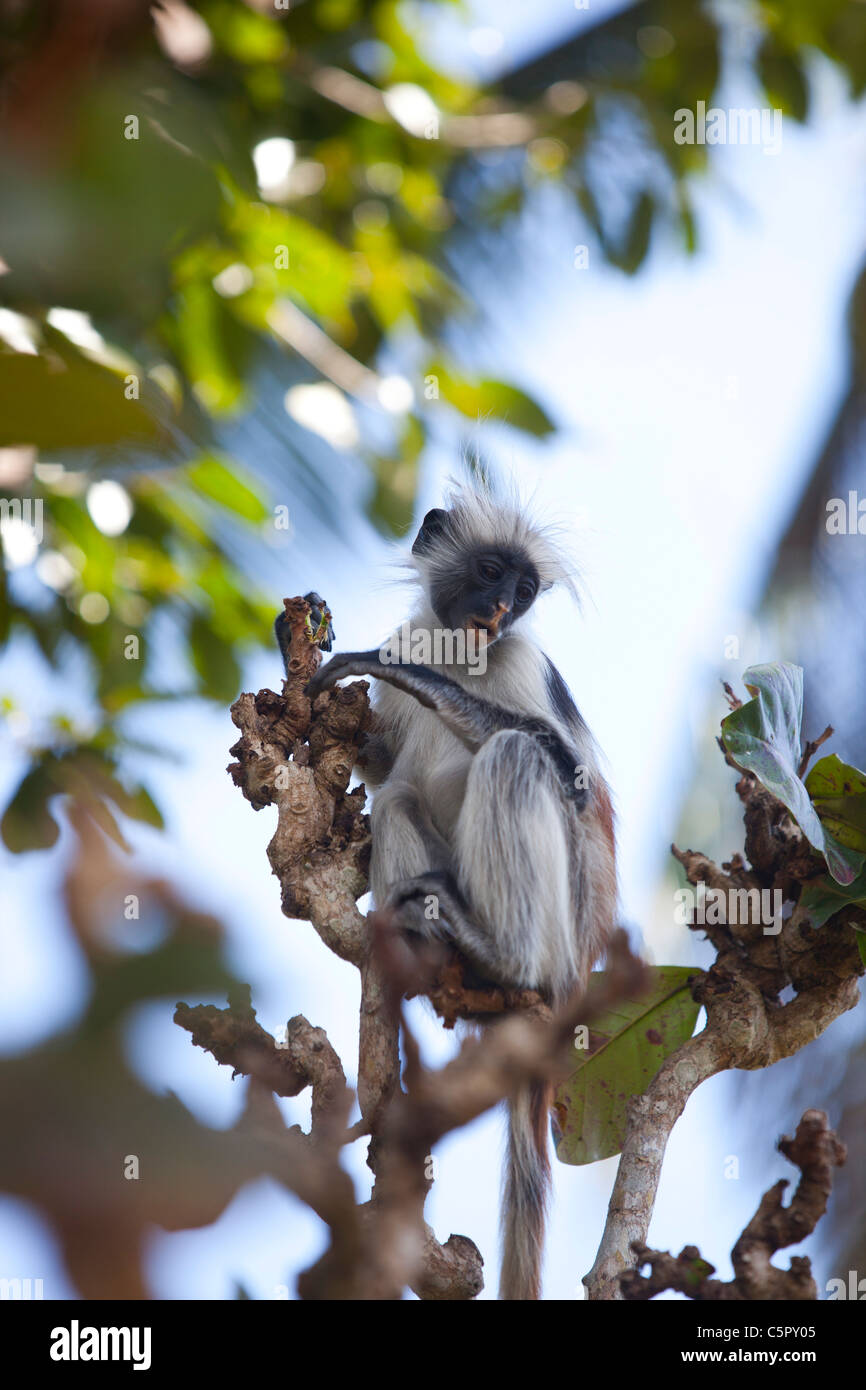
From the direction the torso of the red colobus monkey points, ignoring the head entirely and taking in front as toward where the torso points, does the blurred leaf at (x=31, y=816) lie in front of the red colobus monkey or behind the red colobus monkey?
in front
